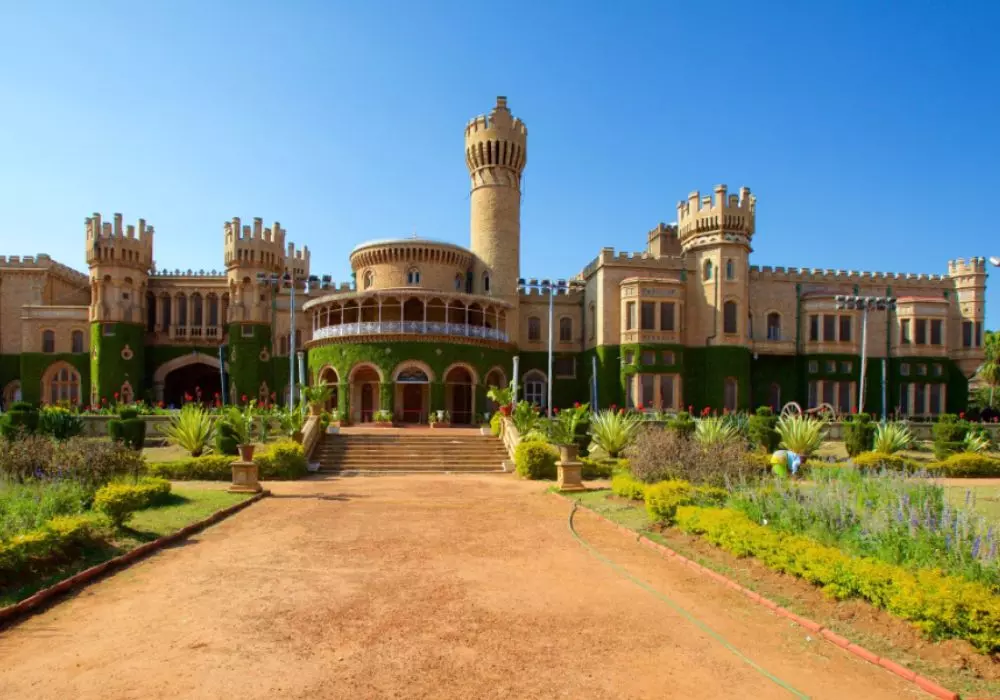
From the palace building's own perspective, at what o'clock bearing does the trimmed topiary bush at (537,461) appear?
The trimmed topiary bush is roughly at 12 o'clock from the palace building.

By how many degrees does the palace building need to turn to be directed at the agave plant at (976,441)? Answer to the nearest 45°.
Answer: approximately 45° to its left

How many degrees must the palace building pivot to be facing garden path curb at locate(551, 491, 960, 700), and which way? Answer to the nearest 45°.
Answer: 0° — it already faces it

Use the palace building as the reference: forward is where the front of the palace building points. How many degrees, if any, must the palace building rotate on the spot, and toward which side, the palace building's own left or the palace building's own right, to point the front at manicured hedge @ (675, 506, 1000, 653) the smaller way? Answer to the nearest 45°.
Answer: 0° — it already faces it

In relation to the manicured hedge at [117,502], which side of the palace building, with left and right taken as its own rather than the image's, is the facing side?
front

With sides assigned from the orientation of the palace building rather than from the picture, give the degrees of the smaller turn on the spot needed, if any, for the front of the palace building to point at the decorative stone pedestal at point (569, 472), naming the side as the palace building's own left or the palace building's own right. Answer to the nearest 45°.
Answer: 0° — it already faces it

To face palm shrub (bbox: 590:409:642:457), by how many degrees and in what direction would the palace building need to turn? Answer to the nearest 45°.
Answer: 0° — it already faces it

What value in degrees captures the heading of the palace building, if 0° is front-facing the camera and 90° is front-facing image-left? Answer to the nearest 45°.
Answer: approximately 0°

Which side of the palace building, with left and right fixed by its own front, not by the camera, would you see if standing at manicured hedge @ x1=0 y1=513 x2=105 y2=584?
front
